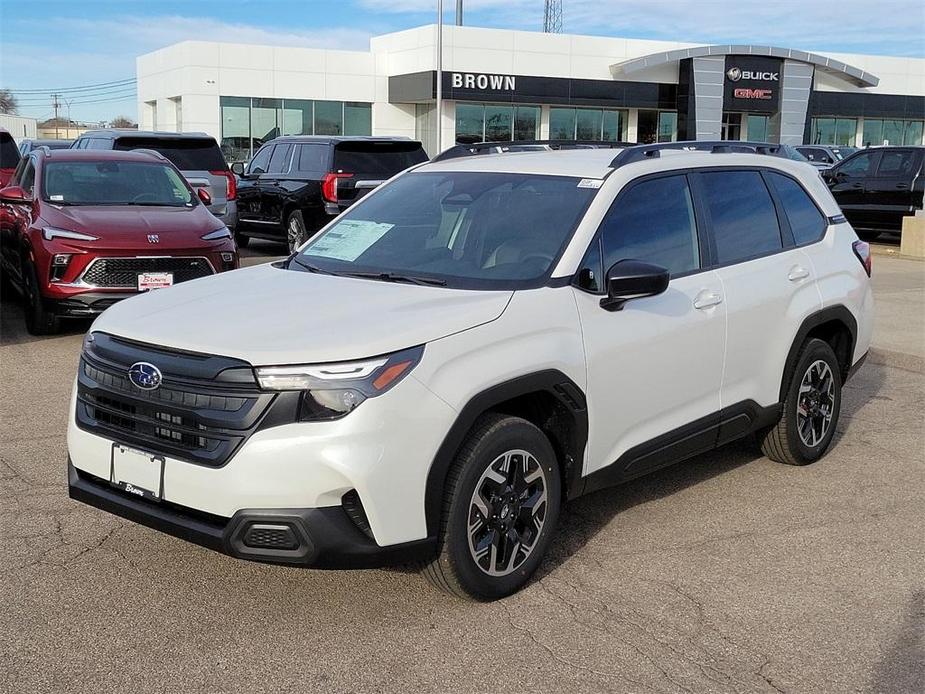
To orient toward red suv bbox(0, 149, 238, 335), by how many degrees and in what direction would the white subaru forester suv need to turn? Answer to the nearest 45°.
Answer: approximately 90° to its right

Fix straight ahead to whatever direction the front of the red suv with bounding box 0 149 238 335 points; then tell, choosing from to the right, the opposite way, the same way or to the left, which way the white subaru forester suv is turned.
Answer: to the right

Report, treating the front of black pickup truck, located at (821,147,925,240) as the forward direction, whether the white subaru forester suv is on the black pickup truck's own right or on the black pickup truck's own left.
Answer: on the black pickup truck's own left

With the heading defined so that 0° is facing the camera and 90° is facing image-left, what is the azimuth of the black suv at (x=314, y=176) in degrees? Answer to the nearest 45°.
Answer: approximately 135°

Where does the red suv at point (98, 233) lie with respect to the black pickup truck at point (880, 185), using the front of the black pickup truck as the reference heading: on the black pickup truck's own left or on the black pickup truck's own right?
on the black pickup truck's own left

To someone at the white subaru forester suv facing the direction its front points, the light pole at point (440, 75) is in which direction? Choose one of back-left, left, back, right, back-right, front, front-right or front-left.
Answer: back-right

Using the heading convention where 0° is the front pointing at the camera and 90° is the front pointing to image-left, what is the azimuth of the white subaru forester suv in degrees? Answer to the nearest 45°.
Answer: approximately 45°

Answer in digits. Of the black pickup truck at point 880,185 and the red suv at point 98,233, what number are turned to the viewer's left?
1

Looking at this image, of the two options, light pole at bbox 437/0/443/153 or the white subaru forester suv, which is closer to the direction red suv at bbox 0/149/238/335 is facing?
the white subaru forester suv

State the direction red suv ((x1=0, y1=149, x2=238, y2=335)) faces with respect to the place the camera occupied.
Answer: facing the viewer and to the right of the viewer

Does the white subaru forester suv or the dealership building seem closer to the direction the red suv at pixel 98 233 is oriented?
the white subaru forester suv

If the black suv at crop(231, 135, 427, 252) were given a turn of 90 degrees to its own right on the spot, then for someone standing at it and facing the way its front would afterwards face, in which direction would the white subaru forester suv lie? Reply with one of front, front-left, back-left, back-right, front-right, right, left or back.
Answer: back-right

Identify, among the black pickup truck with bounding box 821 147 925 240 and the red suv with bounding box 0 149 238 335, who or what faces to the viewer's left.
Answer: the black pickup truck

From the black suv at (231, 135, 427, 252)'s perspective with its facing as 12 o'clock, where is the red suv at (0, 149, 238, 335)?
The red suv is roughly at 8 o'clock from the black suv.

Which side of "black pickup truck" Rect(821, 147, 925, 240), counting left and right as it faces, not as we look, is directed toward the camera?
left

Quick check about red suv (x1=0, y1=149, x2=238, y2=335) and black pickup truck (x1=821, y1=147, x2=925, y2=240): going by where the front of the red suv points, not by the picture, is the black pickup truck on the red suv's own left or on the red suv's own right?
on the red suv's own left
